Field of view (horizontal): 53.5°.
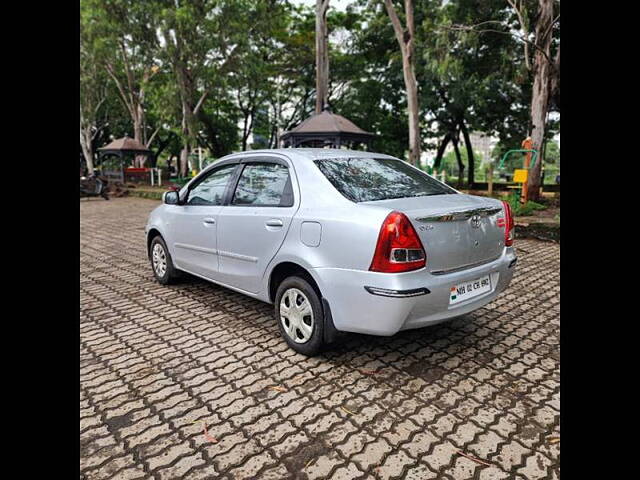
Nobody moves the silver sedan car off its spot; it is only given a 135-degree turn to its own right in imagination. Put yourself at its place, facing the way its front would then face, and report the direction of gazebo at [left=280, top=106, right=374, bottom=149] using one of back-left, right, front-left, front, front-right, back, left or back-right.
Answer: left

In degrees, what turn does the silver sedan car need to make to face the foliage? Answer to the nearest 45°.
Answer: approximately 90° to its right

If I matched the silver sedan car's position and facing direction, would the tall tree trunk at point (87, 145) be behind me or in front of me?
in front

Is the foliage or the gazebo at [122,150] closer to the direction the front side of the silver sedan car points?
the gazebo

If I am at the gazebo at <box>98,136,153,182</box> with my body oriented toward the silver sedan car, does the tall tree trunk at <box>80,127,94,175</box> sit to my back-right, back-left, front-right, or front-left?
back-right

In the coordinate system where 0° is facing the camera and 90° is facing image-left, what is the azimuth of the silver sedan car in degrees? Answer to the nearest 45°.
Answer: approximately 135°

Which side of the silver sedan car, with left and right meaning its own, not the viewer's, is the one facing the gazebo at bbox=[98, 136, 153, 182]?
front
